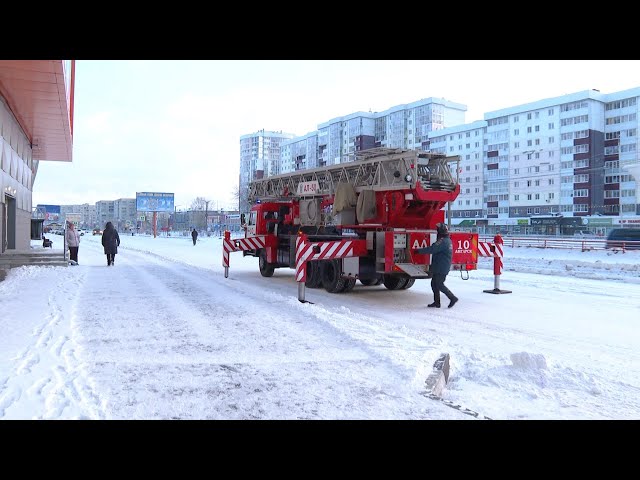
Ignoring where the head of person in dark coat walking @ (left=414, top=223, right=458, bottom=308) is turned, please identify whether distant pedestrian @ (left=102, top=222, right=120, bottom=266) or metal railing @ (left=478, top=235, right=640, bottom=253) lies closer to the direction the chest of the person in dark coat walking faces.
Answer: the distant pedestrian

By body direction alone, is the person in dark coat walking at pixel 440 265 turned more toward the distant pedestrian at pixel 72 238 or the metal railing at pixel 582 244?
the distant pedestrian

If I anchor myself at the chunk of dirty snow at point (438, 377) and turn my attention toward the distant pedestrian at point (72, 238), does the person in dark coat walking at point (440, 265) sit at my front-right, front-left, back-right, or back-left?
front-right

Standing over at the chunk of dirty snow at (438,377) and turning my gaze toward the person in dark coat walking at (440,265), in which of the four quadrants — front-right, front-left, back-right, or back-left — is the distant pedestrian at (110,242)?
front-left
